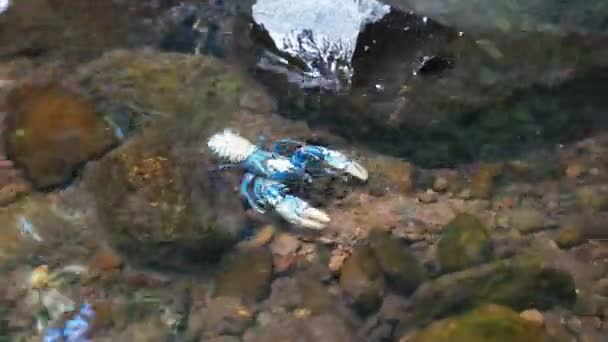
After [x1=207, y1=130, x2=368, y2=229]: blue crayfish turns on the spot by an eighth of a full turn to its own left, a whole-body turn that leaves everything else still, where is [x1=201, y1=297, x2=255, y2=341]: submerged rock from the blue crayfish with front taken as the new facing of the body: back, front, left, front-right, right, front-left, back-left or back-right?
right

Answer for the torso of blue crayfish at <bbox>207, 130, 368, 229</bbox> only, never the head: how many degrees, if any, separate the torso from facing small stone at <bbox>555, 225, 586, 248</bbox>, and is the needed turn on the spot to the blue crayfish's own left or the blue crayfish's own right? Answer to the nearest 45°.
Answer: approximately 45° to the blue crayfish's own left

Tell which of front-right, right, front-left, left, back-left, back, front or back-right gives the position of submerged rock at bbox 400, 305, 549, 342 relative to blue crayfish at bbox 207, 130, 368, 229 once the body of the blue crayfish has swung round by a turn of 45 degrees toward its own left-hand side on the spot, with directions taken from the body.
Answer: front-right

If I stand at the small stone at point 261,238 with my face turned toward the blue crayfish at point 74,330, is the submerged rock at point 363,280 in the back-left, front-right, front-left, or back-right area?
back-left

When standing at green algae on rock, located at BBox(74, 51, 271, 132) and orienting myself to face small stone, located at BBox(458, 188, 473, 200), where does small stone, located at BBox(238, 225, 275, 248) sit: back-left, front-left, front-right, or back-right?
front-right

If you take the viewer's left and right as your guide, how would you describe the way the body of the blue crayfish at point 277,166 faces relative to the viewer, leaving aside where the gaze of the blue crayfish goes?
facing the viewer and to the right of the viewer

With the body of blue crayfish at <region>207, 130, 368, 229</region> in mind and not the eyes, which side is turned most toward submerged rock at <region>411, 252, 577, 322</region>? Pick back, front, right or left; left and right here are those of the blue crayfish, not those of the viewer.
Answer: front

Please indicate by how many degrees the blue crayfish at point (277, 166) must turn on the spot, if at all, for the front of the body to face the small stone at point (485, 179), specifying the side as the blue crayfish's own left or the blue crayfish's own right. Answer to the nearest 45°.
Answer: approximately 45° to the blue crayfish's own left

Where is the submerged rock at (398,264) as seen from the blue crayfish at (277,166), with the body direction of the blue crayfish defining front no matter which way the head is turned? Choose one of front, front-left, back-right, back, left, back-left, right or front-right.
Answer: front

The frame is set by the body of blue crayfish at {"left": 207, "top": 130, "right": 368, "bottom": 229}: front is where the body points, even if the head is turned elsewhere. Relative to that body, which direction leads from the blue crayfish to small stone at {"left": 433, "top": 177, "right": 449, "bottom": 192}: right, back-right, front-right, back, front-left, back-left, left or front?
front-left

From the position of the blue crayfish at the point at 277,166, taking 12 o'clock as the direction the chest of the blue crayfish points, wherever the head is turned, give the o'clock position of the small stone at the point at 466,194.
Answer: The small stone is roughly at 11 o'clock from the blue crayfish.

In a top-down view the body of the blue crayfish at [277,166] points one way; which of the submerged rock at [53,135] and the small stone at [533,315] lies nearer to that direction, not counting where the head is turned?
the small stone

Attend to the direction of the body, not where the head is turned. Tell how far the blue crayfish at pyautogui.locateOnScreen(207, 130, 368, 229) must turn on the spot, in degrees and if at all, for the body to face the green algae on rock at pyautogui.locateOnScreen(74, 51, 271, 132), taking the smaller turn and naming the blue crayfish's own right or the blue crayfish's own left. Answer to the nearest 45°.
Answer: approximately 180°

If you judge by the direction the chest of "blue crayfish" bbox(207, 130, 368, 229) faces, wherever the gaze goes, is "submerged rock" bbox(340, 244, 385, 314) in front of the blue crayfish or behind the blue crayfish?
in front

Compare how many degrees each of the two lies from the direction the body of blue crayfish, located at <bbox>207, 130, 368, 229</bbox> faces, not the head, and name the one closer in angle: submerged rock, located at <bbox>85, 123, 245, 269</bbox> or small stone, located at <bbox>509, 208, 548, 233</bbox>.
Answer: the small stone

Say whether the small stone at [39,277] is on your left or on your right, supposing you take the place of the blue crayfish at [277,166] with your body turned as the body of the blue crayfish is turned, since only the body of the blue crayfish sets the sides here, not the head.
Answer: on your right

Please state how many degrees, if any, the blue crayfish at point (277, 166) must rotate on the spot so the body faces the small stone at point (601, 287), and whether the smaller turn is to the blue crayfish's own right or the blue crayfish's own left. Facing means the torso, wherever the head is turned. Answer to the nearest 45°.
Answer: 0° — it already faces it
